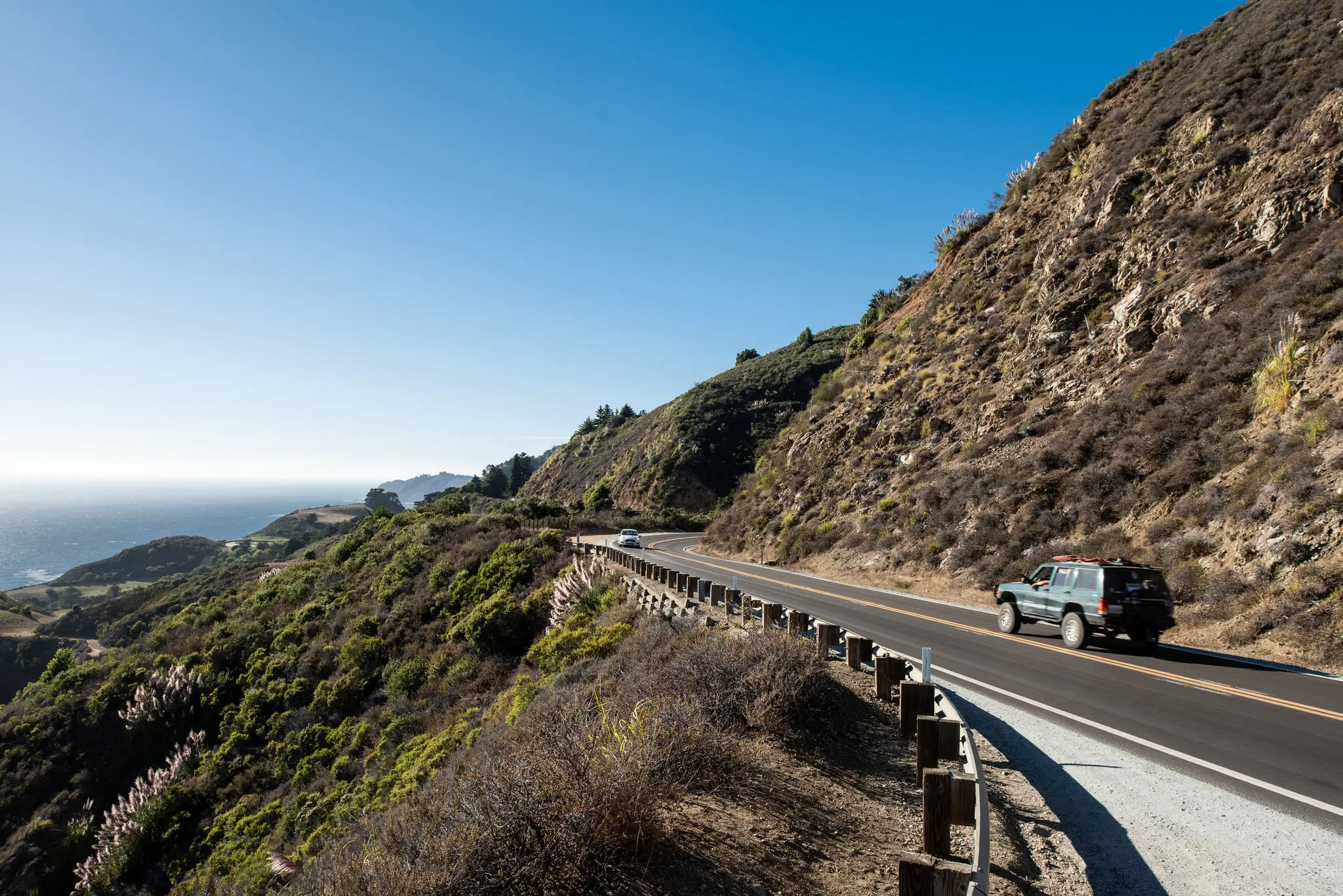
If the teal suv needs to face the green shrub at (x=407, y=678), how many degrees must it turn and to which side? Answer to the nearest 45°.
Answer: approximately 45° to its left

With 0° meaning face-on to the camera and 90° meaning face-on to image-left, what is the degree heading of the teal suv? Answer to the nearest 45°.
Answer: approximately 135°

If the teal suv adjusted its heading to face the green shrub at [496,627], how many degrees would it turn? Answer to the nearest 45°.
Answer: approximately 45° to its left
